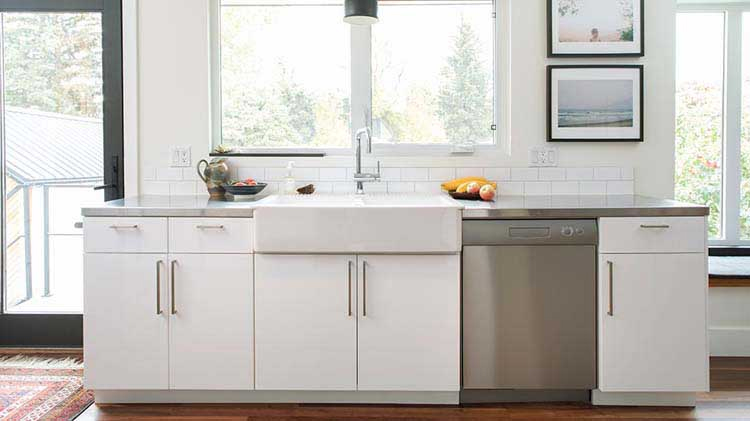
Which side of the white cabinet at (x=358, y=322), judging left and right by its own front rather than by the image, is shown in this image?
front

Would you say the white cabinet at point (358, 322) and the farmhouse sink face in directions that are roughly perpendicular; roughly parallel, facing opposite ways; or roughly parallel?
roughly parallel

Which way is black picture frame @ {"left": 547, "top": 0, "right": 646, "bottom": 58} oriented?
toward the camera

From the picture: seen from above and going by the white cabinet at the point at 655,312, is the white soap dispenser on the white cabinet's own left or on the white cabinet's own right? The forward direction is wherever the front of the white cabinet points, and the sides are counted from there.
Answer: on the white cabinet's own right

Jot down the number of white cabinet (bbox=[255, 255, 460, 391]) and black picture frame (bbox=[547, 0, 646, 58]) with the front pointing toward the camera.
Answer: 2

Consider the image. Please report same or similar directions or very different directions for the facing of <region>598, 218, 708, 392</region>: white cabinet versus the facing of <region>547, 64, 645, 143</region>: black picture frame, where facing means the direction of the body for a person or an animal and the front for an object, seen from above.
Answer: same or similar directions

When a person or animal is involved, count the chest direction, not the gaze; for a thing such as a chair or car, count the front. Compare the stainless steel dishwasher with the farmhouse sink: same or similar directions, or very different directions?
same or similar directions

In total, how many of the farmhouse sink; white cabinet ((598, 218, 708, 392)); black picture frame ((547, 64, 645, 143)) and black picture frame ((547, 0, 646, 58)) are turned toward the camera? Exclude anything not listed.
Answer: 4

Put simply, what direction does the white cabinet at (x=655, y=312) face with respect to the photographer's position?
facing the viewer

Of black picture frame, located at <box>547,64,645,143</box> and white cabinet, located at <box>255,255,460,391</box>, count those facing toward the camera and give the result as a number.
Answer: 2
